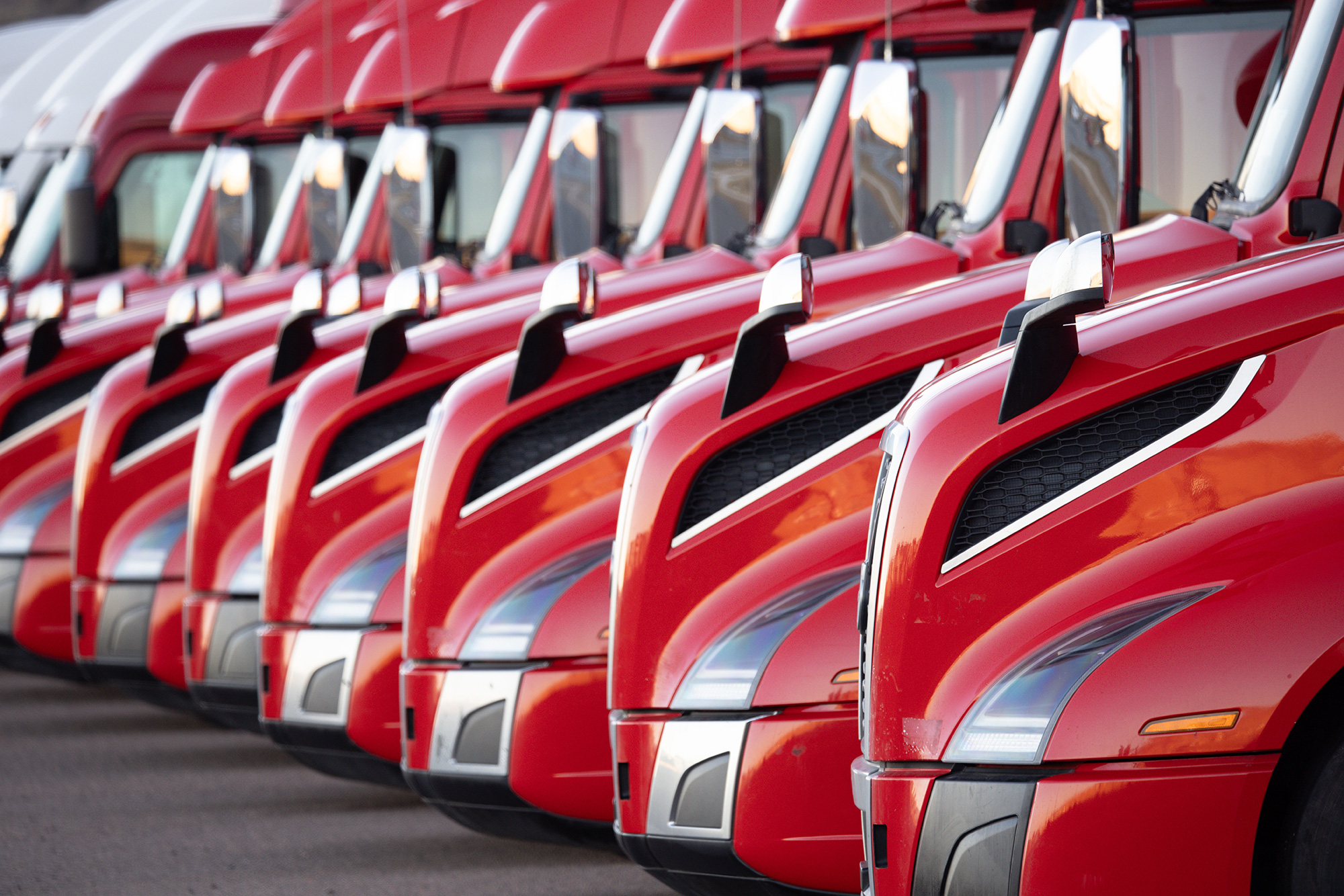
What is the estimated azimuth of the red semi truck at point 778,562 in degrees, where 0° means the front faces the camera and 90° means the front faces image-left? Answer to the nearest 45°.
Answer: approximately 90°
